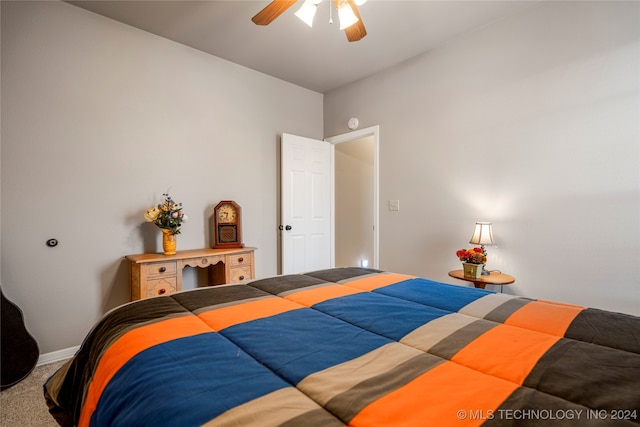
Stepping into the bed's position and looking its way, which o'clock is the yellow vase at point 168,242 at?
The yellow vase is roughly at 12 o'clock from the bed.

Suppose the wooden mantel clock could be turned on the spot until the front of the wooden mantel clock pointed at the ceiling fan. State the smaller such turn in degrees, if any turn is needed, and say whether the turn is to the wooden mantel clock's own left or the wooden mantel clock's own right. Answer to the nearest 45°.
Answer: approximately 45° to the wooden mantel clock's own right

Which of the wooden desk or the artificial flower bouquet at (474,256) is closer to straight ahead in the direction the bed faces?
the wooden desk

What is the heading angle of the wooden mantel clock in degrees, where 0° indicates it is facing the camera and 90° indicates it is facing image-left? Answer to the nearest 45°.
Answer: approximately 315°

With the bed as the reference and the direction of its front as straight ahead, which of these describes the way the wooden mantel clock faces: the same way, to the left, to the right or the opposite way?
the opposite way

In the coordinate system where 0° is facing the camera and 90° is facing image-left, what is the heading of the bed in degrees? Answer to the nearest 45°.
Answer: approximately 135°

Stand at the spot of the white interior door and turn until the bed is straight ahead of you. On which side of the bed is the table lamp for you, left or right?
left

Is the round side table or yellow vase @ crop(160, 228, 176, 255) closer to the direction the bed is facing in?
the yellow vase
